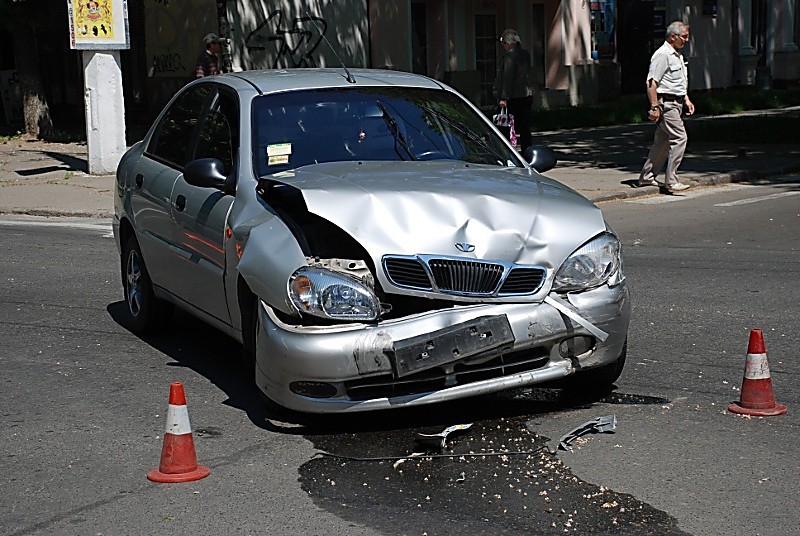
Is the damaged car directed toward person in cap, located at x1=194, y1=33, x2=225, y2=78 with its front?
no

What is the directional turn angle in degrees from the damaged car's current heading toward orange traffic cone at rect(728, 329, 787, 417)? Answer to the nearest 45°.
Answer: approximately 45° to its left

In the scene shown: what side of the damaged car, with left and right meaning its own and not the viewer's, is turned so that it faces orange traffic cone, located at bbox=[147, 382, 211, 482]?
front

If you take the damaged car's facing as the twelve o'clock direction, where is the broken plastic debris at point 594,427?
The broken plastic debris is roughly at 11 o'clock from the damaged car.

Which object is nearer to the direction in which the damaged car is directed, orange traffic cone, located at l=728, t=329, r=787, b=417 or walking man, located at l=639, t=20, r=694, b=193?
the orange traffic cone

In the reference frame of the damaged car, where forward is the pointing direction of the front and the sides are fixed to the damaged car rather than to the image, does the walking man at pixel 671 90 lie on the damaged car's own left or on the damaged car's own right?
on the damaged car's own left

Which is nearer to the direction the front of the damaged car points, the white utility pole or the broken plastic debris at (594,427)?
the broken plastic debris

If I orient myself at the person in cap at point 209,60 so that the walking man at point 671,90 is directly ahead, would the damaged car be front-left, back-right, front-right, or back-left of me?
front-right

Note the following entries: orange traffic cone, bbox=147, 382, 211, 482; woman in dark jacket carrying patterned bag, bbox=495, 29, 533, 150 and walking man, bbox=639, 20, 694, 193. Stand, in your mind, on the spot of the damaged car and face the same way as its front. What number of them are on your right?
1

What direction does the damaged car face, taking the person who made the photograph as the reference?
facing the viewer and to the right of the viewer

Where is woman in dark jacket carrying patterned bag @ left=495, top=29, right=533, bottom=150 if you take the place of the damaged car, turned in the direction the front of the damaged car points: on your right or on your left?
on your left
